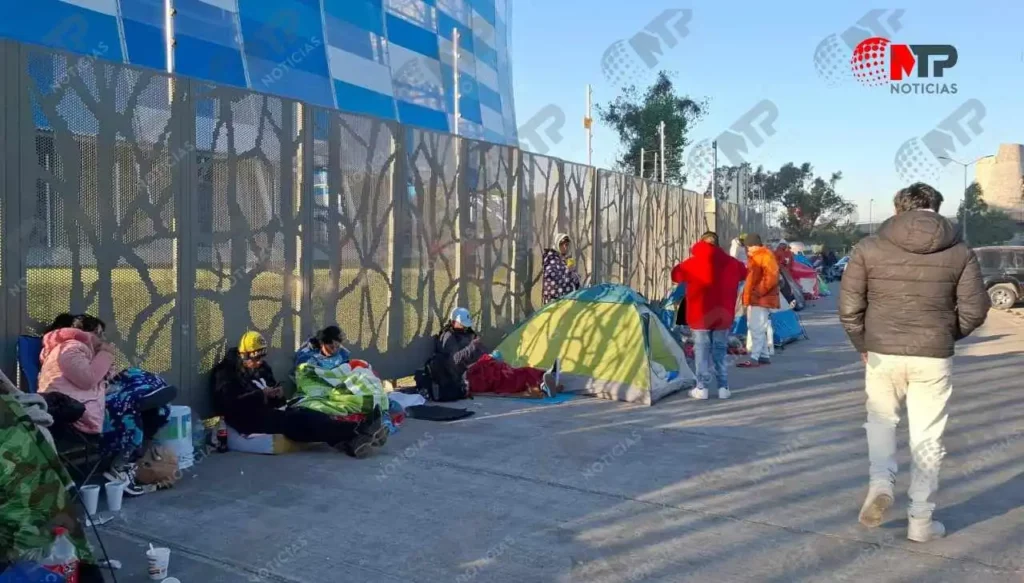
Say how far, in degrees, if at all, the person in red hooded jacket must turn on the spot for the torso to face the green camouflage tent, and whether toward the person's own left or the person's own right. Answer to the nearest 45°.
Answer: approximately 135° to the person's own left

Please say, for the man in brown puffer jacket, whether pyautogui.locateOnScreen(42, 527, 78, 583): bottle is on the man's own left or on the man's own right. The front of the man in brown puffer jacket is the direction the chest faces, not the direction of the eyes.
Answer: on the man's own left

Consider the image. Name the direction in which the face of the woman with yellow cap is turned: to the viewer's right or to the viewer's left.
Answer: to the viewer's right

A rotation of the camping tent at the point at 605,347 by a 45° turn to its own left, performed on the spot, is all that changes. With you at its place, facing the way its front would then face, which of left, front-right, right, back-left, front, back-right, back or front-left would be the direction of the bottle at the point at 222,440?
back-right

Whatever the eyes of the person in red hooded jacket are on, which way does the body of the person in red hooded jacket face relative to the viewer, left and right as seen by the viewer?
facing away from the viewer

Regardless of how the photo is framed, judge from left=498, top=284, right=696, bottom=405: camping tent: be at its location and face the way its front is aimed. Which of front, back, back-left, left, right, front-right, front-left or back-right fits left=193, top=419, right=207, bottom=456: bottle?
right

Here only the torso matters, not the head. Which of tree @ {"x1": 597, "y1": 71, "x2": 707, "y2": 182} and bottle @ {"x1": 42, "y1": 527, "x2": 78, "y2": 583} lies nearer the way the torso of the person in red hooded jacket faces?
the tree

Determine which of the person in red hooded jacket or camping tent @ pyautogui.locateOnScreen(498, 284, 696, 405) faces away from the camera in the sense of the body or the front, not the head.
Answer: the person in red hooded jacket

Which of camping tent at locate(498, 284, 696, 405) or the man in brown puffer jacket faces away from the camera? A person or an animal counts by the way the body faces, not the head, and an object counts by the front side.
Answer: the man in brown puffer jacket

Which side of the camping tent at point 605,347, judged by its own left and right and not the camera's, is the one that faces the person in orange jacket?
left

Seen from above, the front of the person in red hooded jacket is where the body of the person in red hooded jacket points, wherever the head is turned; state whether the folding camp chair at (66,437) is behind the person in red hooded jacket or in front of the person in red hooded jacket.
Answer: behind

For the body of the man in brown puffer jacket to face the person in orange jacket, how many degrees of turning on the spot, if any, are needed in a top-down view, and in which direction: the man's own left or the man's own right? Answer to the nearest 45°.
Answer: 0° — they already face them

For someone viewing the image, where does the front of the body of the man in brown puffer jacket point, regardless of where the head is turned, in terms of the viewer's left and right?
facing away from the viewer

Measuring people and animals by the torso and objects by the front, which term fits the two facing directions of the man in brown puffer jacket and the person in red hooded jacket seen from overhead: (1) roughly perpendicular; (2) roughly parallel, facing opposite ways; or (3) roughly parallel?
roughly parallel

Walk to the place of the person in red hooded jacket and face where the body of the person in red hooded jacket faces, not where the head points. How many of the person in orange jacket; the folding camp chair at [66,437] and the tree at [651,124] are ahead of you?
2

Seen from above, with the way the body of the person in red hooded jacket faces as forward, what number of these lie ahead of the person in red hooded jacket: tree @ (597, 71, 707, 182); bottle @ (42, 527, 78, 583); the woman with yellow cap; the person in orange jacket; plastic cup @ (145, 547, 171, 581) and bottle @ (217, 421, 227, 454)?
2

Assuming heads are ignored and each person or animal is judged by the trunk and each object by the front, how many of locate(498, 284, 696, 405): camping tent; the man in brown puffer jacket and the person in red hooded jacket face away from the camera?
2

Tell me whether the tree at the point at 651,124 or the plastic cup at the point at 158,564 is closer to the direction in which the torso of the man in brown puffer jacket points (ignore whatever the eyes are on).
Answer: the tree
